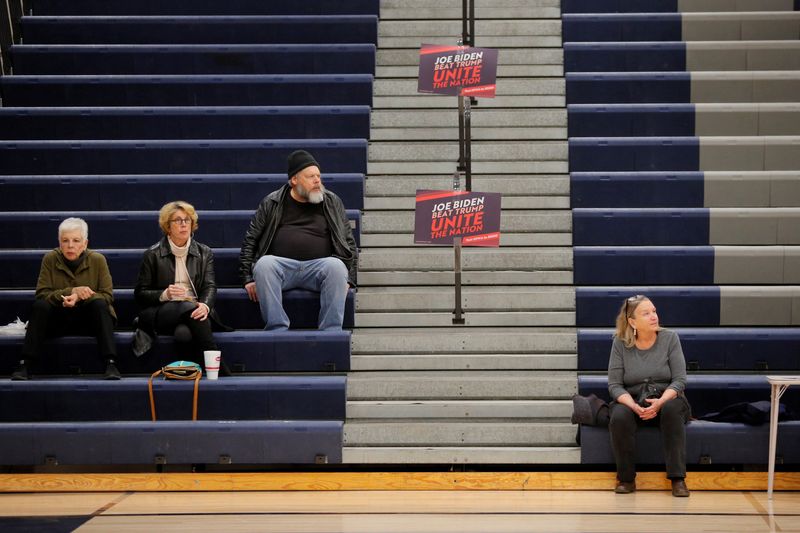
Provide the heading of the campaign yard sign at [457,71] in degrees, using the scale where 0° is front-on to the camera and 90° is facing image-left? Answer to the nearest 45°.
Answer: approximately 0°

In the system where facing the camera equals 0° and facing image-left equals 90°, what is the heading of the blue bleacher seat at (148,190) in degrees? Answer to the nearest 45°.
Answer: approximately 0°

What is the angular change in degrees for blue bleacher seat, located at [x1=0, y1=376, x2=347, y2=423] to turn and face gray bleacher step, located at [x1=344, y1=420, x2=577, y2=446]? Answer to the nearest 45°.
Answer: approximately 90° to its left

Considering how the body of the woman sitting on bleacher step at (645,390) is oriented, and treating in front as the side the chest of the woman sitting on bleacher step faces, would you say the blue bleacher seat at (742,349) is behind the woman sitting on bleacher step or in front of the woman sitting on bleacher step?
behind

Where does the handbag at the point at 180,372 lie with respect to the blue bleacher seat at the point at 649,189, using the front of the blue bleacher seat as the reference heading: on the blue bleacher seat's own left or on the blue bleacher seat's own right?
on the blue bleacher seat's own right

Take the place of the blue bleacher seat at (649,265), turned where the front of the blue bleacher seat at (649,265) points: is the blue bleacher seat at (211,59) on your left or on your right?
on your right

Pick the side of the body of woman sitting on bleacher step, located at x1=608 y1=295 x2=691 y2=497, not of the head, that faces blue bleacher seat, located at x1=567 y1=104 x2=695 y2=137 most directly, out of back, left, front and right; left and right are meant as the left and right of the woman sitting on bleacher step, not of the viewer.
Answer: back

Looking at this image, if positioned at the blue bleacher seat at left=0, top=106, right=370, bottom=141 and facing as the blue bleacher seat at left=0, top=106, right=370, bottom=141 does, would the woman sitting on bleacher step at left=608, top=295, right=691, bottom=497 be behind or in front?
in front

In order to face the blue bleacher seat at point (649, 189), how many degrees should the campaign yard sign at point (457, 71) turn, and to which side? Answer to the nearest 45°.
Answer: approximately 90° to its left

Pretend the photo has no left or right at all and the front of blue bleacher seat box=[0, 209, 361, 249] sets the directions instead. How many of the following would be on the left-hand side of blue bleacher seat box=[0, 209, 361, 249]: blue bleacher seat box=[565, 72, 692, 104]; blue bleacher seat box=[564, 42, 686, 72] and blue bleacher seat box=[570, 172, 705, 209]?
3
